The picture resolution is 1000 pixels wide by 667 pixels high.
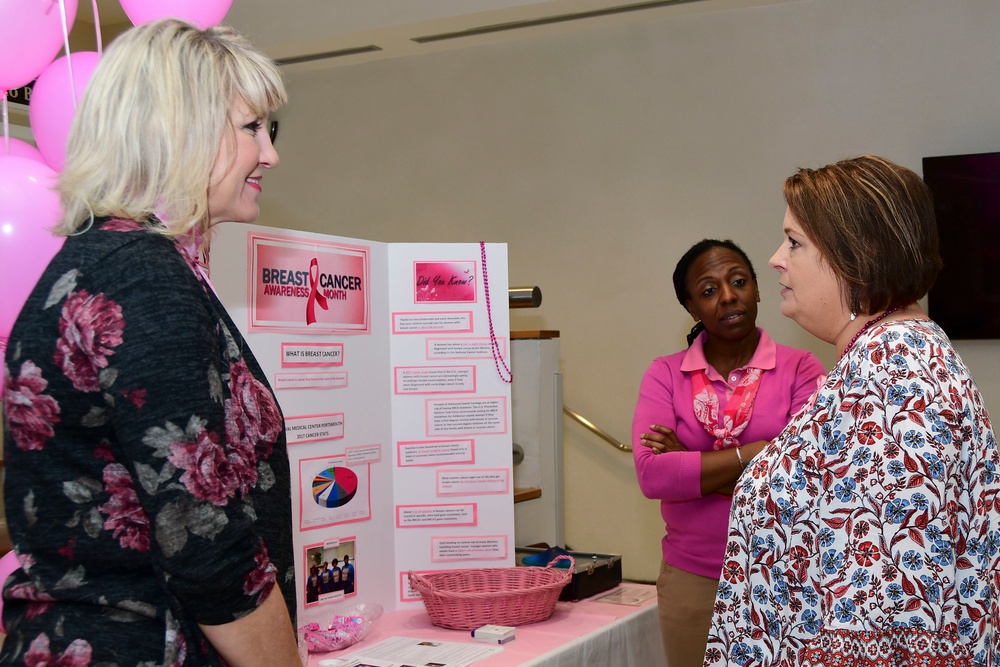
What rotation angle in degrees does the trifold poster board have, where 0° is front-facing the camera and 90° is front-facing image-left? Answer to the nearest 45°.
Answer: approximately 315°

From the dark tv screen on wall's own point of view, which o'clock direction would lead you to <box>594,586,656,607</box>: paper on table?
The paper on table is roughly at 1 o'clock from the dark tv screen on wall.

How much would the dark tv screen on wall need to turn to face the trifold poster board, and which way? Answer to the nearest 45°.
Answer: approximately 45° to its right

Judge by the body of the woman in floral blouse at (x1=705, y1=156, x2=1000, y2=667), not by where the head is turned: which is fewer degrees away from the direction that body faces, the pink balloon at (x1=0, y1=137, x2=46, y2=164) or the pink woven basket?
the pink balloon

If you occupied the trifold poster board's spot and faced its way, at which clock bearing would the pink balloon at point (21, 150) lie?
The pink balloon is roughly at 3 o'clock from the trifold poster board.

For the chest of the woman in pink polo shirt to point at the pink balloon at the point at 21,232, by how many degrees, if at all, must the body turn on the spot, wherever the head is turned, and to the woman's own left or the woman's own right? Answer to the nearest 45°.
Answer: approximately 45° to the woman's own right

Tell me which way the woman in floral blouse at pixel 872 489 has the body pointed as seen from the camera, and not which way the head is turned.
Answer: to the viewer's left

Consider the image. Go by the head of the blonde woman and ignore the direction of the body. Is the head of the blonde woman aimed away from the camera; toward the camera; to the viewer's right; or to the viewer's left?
to the viewer's right

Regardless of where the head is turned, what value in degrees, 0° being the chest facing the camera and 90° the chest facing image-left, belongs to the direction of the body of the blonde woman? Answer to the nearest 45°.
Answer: approximately 270°

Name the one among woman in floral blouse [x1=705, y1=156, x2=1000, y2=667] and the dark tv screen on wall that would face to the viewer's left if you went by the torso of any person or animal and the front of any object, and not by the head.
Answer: the woman in floral blouse

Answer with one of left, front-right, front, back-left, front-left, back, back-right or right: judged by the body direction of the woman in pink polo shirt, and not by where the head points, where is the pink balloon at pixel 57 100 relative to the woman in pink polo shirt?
front-right

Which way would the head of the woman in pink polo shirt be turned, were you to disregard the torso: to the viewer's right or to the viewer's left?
to the viewer's right

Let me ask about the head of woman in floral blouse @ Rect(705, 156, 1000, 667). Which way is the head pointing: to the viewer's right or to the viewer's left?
to the viewer's left
